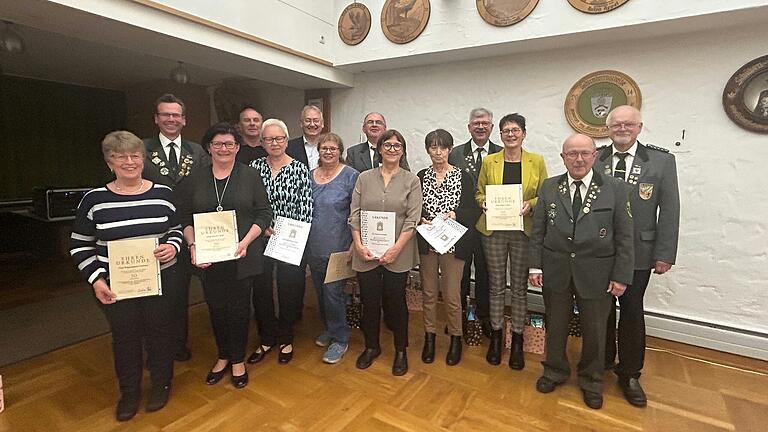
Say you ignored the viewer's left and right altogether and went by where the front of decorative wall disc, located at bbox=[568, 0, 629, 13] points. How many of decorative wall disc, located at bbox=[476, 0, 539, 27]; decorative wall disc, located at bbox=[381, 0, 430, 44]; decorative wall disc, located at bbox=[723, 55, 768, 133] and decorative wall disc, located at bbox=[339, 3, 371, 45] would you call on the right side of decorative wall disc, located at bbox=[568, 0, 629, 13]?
3

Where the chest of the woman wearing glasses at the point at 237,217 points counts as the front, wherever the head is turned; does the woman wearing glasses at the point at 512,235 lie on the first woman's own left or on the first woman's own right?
on the first woman's own left

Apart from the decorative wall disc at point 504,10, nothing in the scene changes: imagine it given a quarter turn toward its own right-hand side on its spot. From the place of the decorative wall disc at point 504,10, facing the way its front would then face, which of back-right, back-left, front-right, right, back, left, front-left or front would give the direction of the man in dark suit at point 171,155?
front-left

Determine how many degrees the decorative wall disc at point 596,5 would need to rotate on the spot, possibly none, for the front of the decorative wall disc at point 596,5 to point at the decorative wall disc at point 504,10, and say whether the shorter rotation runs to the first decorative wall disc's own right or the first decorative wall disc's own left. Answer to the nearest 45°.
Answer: approximately 90° to the first decorative wall disc's own right

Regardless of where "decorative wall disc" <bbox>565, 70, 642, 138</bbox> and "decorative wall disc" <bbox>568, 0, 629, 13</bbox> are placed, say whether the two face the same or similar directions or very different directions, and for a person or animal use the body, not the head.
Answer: same or similar directions

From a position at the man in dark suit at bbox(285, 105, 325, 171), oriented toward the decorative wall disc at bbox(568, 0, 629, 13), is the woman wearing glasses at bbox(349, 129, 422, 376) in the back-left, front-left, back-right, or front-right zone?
front-right

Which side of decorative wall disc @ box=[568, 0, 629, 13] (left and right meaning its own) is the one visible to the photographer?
front

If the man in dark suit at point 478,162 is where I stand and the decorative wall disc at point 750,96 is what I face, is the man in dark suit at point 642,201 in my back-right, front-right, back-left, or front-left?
front-right

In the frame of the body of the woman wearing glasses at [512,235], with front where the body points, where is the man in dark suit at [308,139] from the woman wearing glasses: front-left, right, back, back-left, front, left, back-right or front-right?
right

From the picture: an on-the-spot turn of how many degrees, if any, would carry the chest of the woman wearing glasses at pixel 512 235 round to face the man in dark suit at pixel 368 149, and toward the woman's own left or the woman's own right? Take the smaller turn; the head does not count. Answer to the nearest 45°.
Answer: approximately 90° to the woman's own right

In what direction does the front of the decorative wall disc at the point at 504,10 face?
toward the camera

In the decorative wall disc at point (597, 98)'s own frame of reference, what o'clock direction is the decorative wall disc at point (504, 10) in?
the decorative wall disc at point (504, 10) is roughly at 2 o'clock from the decorative wall disc at point (597, 98).

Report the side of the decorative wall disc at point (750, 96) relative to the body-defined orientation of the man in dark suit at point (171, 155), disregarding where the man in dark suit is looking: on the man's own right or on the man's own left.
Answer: on the man's own left

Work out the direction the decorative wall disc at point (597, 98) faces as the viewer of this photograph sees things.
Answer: facing the viewer

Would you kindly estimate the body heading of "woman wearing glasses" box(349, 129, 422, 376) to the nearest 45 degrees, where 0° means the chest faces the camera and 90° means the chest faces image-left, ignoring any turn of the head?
approximately 0°

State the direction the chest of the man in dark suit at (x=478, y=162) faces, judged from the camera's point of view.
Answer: toward the camera

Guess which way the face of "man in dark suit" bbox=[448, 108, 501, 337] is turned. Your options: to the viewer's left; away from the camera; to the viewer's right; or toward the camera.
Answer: toward the camera
